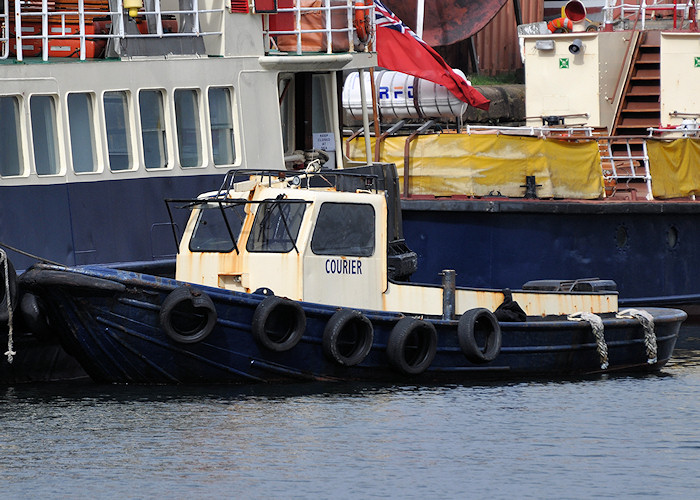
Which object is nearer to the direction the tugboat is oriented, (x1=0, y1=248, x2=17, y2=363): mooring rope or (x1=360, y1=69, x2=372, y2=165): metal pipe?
the mooring rope

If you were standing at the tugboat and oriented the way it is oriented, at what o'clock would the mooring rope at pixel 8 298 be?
The mooring rope is roughly at 1 o'clock from the tugboat.

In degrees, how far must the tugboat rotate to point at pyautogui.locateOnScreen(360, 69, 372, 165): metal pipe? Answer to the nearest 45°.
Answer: approximately 135° to its right

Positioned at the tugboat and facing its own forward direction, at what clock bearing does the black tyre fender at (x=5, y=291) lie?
The black tyre fender is roughly at 1 o'clock from the tugboat.

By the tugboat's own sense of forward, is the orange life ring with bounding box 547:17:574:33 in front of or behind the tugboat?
behind

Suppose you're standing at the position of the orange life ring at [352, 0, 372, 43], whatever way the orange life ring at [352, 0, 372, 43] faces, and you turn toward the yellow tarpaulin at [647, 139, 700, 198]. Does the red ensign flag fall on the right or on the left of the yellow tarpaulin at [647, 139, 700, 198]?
left

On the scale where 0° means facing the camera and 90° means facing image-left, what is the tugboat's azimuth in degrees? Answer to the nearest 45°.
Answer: approximately 45°

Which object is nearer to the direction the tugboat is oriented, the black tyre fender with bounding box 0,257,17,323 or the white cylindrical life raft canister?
the black tyre fender

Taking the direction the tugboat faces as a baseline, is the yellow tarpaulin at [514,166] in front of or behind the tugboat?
behind

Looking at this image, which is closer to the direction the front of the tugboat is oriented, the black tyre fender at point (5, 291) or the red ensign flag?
the black tyre fender

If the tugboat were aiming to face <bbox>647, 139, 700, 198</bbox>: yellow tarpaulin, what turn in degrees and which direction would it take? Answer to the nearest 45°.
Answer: approximately 180°
